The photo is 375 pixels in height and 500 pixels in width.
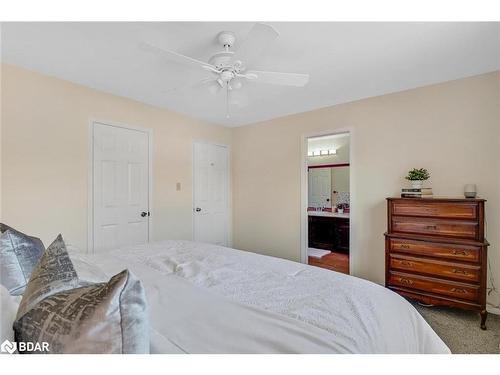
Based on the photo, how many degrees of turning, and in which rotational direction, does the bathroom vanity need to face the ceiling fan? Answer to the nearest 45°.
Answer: approximately 45° to its left

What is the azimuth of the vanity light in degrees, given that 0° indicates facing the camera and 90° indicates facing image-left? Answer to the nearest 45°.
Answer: approximately 45°

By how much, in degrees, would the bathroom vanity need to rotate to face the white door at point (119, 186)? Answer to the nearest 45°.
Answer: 0° — it already faces it

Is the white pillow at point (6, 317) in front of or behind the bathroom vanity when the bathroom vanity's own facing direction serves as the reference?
in front

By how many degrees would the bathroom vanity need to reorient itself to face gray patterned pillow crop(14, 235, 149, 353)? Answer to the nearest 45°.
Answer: approximately 45° to its left

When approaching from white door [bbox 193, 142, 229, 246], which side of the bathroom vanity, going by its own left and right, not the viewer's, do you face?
front

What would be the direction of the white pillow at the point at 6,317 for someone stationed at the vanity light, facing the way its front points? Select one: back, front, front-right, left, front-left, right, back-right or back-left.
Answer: front-left

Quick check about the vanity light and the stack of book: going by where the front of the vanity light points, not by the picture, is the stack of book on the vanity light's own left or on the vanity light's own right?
on the vanity light's own left

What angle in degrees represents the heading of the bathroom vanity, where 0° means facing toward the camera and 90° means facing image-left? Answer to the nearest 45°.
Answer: approximately 45°

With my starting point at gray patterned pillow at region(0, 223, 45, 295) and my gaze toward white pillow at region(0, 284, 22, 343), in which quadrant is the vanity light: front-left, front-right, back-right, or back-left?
back-left

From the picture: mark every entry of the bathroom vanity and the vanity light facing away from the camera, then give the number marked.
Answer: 0
